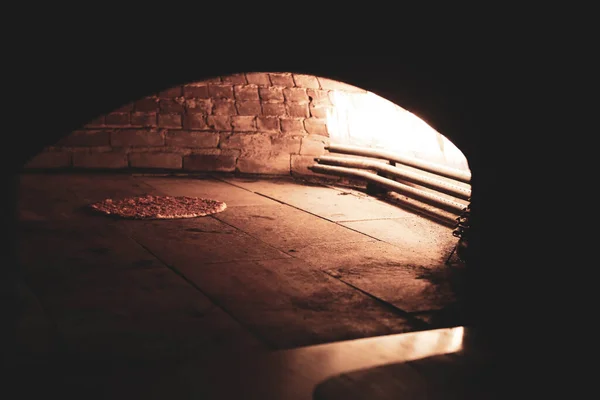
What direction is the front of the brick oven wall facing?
toward the camera
